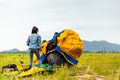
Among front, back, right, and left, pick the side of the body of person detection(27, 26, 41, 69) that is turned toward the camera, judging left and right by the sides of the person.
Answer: back
